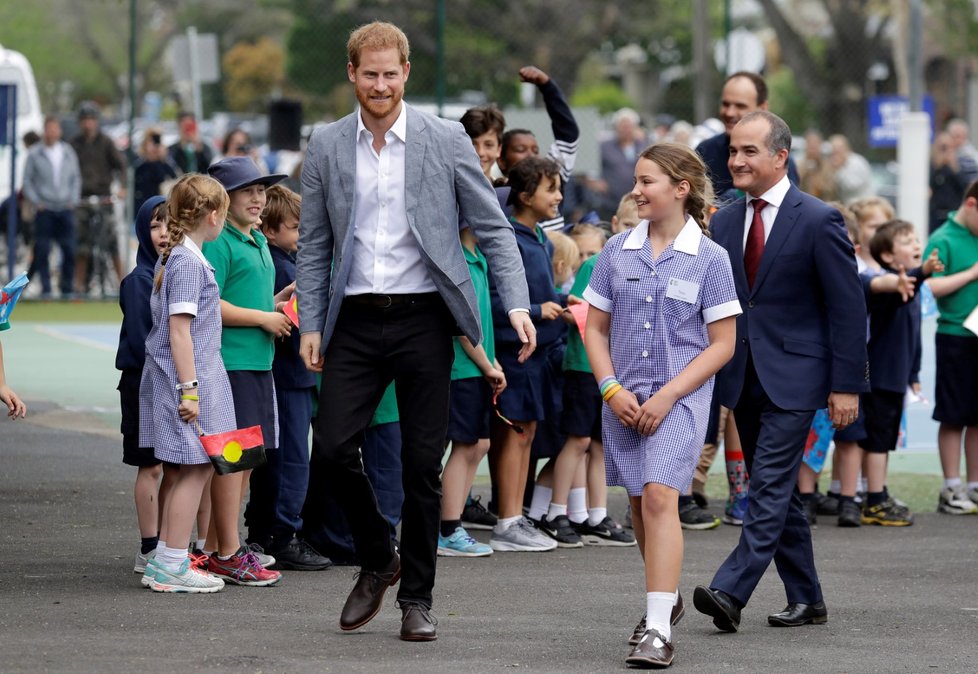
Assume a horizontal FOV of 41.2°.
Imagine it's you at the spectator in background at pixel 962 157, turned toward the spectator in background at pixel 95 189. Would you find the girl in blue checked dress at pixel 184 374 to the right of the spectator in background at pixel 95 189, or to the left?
left

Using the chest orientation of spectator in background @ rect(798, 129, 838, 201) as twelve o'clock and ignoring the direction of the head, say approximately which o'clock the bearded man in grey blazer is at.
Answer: The bearded man in grey blazer is roughly at 12 o'clock from the spectator in background.

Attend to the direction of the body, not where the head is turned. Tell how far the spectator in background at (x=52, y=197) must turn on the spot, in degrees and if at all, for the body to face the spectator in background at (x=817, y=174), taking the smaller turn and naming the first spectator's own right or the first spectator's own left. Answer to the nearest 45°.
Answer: approximately 90° to the first spectator's own left

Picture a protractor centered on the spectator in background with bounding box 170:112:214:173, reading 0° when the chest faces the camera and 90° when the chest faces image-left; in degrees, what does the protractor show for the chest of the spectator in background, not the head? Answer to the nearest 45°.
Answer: approximately 0°

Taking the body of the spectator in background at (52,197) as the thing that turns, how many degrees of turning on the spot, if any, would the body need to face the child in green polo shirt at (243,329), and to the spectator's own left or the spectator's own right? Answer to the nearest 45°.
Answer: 0° — they already face them

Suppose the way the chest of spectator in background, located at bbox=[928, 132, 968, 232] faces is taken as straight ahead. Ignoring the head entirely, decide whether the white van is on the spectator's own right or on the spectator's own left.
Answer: on the spectator's own right

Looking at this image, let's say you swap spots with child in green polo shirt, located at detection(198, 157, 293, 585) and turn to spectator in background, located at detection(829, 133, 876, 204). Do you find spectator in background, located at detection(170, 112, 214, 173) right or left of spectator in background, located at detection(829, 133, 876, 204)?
left

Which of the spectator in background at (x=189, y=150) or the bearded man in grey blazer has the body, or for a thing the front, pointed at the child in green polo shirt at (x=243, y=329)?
the spectator in background

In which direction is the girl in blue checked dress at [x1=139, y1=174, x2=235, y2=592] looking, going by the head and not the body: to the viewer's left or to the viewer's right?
to the viewer's right
